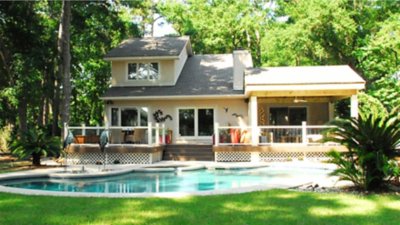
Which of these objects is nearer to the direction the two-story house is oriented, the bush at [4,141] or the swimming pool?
the swimming pool

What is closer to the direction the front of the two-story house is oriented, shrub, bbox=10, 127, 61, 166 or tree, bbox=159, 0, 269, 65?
the shrub

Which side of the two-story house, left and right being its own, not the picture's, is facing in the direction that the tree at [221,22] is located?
back

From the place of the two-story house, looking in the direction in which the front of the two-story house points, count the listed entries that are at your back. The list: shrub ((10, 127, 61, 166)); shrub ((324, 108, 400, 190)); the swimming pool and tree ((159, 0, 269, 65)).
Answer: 1

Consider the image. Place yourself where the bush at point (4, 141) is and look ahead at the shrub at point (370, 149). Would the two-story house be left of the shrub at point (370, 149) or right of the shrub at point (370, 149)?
left

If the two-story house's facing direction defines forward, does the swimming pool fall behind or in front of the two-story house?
in front

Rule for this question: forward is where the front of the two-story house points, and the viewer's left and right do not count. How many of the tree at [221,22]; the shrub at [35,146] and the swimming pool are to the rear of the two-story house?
1

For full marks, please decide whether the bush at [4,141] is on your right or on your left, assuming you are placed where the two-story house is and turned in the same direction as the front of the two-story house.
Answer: on your right

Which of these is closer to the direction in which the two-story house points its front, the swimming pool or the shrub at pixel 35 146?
the swimming pool

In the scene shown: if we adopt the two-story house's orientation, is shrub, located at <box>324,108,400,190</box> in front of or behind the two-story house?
in front

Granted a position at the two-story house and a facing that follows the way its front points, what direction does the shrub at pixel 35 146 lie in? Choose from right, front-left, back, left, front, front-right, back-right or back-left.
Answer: front-right

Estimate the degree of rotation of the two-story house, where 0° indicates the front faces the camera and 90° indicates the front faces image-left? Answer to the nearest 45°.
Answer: approximately 0°
